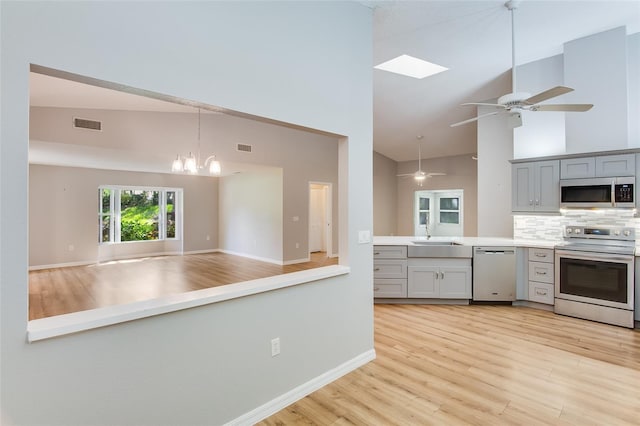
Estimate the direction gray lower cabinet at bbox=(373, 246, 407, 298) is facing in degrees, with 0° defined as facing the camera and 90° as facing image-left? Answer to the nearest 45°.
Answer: approximately 0°

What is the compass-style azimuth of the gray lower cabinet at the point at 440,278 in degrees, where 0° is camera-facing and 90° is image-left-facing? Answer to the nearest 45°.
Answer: approximately 0°

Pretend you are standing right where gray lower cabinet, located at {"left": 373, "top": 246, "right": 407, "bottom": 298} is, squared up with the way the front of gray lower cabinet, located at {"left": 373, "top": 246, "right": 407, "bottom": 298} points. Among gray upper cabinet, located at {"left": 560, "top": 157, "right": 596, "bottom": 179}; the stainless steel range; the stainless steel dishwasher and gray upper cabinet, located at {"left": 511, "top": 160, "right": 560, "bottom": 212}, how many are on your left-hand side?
4

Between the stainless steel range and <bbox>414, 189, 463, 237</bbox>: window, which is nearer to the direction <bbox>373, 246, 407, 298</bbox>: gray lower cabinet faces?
the stainless steel range

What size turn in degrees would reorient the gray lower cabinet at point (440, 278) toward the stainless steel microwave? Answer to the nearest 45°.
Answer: approximately 90° to its left

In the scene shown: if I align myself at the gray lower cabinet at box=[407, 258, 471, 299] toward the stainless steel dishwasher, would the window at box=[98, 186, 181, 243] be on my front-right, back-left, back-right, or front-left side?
back-left

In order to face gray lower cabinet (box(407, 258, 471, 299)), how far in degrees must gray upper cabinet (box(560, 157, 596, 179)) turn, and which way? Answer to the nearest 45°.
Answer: approximately 45° to its right
